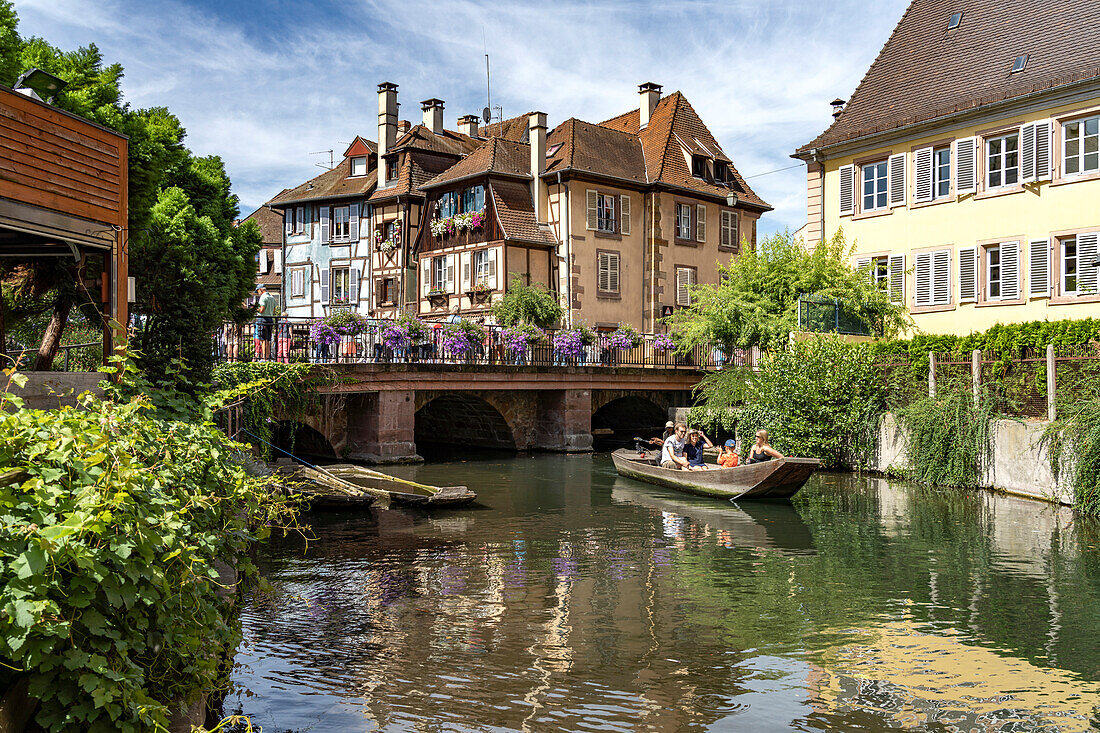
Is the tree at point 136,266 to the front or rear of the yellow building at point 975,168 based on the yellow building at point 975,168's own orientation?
to the front

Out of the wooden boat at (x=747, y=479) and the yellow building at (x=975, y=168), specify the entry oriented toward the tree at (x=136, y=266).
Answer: the yellow building

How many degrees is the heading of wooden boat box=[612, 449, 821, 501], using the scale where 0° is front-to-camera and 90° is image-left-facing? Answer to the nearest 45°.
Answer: approximately 315°

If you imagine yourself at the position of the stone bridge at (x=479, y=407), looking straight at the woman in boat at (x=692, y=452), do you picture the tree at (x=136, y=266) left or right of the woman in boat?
right

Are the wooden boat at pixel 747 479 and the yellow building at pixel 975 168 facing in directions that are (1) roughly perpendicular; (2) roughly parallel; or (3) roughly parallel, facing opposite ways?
roughly perpendicular

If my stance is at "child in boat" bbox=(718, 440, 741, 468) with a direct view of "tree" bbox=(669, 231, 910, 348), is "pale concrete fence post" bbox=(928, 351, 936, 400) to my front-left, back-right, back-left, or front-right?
front-right

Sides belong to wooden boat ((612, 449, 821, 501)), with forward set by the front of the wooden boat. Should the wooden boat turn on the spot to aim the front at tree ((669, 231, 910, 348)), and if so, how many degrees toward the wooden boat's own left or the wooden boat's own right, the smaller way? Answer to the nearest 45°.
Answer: approximately 135° to the wooden boat's own left

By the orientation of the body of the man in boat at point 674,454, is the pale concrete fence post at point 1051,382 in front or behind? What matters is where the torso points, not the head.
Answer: in front

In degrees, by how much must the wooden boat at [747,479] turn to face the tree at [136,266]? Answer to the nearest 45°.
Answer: approximately 135° to its right

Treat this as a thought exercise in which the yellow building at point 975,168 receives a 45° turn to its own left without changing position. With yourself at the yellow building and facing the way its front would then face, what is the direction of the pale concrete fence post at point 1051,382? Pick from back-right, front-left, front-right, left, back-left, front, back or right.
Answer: front

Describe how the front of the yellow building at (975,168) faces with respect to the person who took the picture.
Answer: facing the viewer and to the left of the viewer

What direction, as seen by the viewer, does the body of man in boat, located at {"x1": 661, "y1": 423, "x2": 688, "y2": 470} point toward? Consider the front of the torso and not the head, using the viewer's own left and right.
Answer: facing the viewer and to the right of the viewer

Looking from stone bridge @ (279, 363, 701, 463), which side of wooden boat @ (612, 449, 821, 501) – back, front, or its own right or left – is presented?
back

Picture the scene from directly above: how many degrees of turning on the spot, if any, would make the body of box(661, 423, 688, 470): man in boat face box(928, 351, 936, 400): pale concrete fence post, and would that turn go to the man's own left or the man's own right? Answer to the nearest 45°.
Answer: approximately 45° to the man's own left

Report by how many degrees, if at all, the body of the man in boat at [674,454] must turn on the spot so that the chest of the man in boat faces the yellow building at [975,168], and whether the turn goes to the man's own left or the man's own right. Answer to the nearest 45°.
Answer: approximately 90° to the man's own left

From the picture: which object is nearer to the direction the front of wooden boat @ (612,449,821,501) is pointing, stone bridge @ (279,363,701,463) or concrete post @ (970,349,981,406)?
the concrete post
